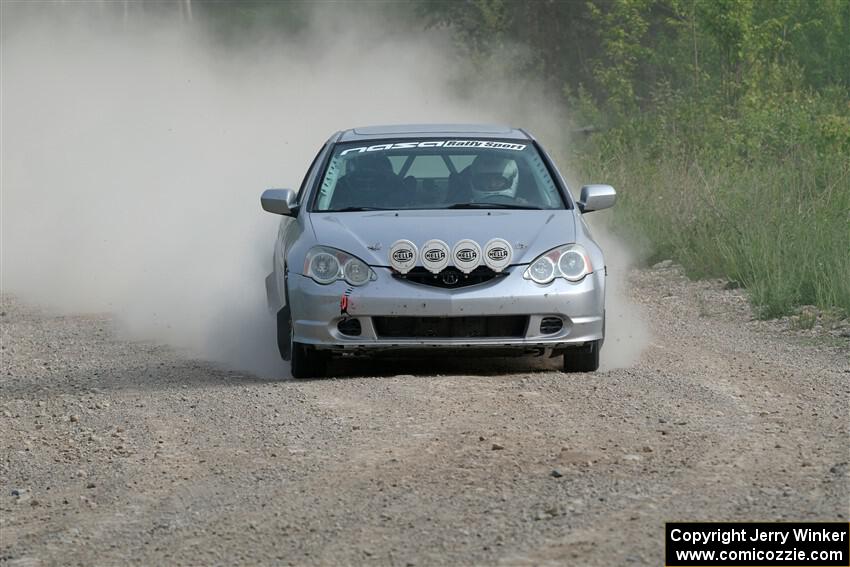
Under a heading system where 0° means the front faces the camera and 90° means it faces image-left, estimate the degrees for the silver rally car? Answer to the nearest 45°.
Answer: approximately 0°
